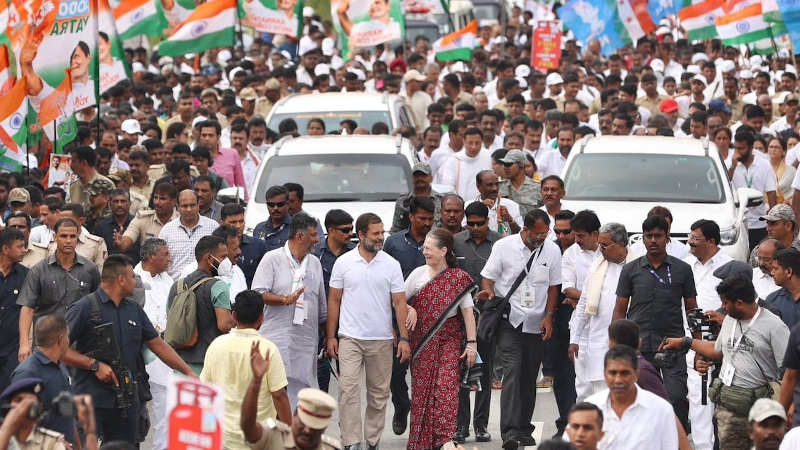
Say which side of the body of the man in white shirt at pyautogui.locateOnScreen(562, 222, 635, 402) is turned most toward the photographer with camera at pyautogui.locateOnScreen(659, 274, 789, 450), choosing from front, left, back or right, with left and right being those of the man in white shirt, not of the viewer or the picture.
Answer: left

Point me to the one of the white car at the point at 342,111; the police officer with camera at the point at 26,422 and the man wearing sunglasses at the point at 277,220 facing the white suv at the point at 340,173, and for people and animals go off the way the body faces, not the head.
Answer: the white car

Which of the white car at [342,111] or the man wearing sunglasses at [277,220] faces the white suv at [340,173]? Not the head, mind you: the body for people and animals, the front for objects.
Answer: the white car

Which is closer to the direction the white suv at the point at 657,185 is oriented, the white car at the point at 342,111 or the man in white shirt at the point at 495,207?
the man in white shirt

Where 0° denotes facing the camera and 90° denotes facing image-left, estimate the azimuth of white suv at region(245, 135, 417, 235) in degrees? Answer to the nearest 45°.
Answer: approximately 0°

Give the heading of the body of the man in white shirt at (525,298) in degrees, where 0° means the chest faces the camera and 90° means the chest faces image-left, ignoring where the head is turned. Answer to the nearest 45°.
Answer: approximately 0°
